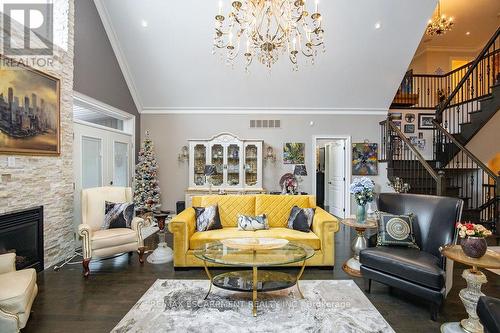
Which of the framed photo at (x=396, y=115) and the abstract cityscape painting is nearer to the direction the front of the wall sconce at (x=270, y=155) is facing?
the abstract cityscape painting

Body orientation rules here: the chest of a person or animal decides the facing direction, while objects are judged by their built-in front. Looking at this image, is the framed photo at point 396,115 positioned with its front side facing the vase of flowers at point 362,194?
yes

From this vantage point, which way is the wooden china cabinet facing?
toward the camera

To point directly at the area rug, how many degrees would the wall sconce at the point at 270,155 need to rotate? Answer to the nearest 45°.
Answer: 0° — it already faces it

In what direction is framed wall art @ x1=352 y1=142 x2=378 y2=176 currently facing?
toward the camera

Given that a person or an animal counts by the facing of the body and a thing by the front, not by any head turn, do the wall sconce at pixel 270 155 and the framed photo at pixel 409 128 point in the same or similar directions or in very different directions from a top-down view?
same or similar directions

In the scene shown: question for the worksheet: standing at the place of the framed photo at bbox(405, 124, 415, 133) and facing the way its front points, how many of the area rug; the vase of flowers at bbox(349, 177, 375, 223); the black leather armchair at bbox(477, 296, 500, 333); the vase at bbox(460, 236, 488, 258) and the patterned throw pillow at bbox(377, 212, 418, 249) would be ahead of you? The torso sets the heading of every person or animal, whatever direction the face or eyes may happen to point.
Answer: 5

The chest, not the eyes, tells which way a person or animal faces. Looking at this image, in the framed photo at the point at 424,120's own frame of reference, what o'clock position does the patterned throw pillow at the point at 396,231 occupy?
The patterned throw pillow is roughly at 12 o'clock from the framed photo.

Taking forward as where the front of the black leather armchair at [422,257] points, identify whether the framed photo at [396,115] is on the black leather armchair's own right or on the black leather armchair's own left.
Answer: on the black leather armchair's own right

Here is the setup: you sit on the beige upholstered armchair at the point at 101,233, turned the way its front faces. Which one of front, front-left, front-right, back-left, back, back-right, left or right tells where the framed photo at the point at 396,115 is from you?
front-left

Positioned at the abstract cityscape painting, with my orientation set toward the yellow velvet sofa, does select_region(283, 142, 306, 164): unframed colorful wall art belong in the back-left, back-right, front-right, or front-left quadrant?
front-left

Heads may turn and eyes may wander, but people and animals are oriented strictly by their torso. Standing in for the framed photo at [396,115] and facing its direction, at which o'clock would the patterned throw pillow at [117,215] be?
The patterned throw pillow is roughly at 1 o'clock from the framed photo.

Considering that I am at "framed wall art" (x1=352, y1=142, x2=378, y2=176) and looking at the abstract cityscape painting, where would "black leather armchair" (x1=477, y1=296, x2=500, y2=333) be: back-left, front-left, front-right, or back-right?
front-left

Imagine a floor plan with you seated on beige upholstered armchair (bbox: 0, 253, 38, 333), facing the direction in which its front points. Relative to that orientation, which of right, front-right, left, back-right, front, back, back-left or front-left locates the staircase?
front

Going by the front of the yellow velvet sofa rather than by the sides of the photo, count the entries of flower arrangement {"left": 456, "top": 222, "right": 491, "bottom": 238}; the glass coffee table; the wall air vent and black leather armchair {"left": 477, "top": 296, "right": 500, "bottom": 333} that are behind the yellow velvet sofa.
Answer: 1

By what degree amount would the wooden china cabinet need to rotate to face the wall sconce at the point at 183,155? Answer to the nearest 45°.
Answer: approximately 135° to its right

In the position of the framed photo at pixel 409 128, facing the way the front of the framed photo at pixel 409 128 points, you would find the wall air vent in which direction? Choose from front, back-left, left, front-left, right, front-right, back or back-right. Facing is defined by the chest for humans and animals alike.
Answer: front-right

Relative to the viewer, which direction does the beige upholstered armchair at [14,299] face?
to the viewer's right

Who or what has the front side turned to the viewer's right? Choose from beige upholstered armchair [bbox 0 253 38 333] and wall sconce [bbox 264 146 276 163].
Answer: the beige upholstered armchair

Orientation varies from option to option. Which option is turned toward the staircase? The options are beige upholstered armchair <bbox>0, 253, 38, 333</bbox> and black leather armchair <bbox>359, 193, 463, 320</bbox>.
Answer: the beige upholstered armchair

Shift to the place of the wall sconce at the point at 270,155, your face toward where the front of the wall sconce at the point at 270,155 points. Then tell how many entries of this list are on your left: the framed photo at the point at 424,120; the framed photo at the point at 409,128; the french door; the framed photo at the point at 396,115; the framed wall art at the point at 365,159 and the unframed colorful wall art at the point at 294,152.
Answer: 5

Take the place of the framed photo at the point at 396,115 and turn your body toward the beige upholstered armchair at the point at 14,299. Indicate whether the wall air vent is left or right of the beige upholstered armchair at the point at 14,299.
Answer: right

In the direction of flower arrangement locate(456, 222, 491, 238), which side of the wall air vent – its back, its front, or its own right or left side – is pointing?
front
